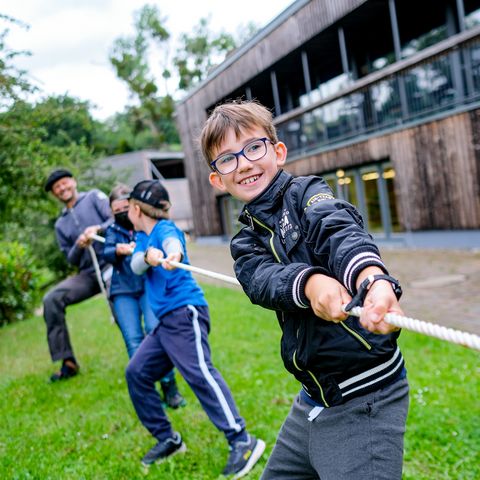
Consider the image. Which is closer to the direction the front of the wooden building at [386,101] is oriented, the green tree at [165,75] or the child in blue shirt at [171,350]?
the child in blue shirt

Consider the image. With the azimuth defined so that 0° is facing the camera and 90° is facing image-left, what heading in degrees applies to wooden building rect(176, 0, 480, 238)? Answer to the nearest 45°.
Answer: approximately 45°
